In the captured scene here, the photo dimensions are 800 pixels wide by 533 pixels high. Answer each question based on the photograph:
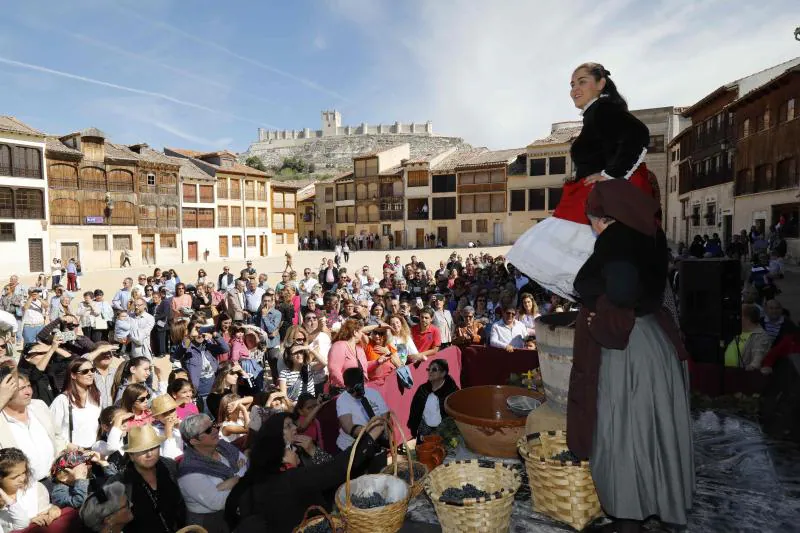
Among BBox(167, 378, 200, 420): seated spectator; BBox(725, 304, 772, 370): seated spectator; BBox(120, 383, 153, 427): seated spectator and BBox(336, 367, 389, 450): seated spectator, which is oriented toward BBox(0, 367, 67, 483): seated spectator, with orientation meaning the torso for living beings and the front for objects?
BBox(725, 304, 772, 370): seated spectator

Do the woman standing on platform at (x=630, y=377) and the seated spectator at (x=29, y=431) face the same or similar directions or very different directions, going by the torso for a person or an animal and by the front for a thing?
very different directions

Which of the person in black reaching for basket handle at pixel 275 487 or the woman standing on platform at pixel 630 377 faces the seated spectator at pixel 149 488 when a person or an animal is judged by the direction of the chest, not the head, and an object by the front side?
the woman standing on platform

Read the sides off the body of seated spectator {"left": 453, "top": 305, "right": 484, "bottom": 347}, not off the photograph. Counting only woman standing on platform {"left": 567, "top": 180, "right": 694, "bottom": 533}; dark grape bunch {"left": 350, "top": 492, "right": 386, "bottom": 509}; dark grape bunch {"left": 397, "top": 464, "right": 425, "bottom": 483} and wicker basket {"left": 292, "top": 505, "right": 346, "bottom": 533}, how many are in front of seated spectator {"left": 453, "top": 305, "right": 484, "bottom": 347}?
4

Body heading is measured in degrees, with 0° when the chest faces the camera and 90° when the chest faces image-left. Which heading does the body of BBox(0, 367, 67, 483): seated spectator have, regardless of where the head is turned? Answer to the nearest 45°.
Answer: approximately 315°

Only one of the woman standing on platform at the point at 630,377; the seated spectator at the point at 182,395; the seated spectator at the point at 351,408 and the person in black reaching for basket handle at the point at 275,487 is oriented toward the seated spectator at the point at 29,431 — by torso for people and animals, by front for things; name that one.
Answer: the woman standing on platform

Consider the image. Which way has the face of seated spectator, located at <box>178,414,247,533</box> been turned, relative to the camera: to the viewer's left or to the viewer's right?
to the viewer's right

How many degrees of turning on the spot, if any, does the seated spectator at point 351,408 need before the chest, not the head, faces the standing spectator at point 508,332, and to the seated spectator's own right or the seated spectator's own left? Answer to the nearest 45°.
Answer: approximately 90° to the seated spectator's own left

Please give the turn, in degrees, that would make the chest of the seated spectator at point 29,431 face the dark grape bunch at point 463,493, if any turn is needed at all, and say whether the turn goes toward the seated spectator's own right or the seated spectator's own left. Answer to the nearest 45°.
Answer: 0° — they already face it

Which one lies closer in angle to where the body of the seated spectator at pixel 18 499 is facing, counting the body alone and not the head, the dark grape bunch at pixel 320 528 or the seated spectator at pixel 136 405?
the dark grape bunch

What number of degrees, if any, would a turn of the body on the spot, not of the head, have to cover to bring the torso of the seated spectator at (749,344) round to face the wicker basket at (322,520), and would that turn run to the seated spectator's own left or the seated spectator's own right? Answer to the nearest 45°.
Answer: approximately 45° to the seated spectator's own left

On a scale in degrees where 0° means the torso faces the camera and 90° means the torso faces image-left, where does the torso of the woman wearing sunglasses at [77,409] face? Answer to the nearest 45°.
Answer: approximately 315°
